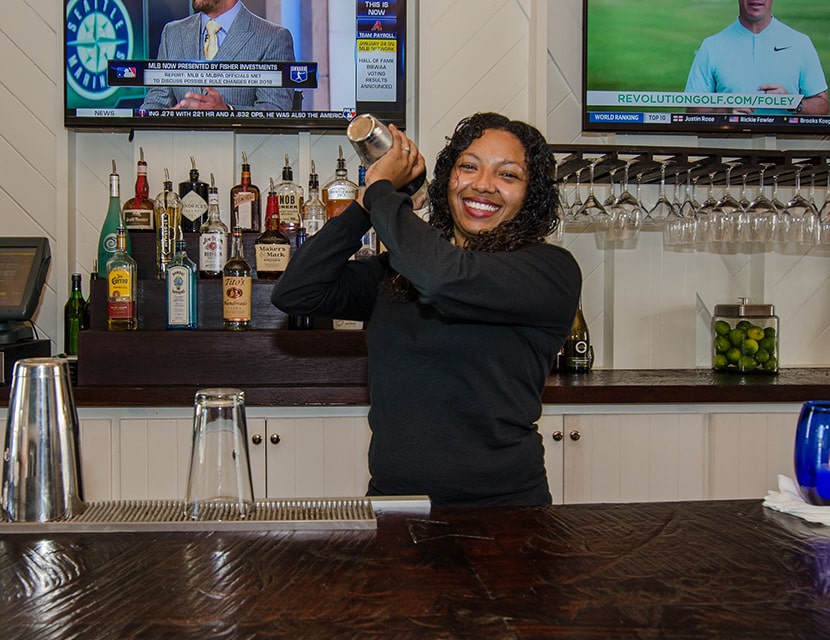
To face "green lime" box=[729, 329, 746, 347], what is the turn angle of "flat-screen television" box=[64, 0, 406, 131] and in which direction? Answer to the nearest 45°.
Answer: approximately 90° to its left

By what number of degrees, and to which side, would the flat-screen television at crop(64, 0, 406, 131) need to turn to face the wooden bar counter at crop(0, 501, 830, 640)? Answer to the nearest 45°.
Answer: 0° — it already faces it

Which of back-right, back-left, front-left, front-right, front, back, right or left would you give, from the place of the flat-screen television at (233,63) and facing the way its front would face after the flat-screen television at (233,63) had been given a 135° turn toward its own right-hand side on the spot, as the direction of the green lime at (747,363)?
back-right

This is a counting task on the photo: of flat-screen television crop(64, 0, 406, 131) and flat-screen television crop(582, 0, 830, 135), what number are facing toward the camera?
2

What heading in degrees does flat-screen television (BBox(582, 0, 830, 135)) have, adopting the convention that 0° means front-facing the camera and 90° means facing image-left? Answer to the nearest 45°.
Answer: approximately 0°

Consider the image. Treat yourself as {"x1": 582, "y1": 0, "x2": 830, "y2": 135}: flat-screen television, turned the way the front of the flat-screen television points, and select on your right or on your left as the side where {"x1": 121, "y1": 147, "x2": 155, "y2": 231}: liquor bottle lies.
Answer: on your right

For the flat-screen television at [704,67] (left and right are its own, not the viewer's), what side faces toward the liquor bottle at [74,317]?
right

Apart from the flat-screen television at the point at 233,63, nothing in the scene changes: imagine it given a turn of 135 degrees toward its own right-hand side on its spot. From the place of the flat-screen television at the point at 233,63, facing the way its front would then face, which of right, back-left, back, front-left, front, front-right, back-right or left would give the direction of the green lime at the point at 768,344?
back-right

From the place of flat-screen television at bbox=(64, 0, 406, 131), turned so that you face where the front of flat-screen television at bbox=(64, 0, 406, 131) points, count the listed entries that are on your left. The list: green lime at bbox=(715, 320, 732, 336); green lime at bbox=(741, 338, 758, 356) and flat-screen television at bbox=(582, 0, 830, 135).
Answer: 3

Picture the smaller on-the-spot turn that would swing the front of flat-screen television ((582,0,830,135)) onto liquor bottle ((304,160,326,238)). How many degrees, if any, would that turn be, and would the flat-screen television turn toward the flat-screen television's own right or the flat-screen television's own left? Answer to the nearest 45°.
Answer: approximately 45° to the flat-screen television's own right

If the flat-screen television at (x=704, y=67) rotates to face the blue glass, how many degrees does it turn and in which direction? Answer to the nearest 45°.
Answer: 0° — it already faces it
